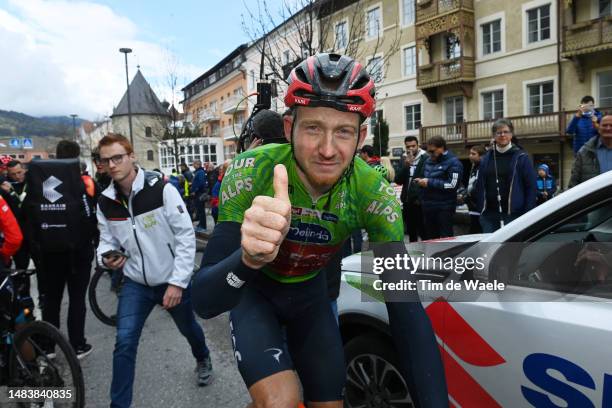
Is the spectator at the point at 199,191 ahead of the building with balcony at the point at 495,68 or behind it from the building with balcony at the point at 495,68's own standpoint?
ahead

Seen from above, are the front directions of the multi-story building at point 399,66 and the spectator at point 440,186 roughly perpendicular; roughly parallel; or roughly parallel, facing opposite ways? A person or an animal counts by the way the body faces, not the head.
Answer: roughly parallel

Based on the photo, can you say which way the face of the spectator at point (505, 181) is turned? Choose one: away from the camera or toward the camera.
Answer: toward the camera

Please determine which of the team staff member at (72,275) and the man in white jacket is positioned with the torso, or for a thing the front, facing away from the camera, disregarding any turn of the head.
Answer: the team staff member

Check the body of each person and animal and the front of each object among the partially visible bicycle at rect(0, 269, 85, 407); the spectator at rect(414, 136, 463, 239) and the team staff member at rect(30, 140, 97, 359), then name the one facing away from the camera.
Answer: the team staff member at rect(30, 140, 97, 359)

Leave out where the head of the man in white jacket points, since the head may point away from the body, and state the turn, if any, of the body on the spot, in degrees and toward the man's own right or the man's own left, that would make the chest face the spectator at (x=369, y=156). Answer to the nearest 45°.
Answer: approximately 180°

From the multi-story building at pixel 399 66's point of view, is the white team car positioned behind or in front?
in front

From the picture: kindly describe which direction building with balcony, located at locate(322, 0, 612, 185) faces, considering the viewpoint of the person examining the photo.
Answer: facing the viewer and to the left of the viewer

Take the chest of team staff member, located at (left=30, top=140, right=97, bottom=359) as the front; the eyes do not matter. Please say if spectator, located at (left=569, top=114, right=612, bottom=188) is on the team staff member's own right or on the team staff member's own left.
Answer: on the team staff member's own right

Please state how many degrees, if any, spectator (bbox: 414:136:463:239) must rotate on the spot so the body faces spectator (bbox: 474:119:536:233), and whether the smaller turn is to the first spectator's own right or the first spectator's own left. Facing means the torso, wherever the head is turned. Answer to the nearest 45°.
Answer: approximately 90° to the first spectator's own left

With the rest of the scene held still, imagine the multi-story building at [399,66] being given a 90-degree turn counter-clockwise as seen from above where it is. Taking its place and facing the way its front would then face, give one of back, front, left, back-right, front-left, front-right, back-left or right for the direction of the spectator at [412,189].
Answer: front-right

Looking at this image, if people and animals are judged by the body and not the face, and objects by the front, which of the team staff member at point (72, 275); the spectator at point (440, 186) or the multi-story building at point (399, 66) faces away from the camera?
the team staff member at point (72, 275)

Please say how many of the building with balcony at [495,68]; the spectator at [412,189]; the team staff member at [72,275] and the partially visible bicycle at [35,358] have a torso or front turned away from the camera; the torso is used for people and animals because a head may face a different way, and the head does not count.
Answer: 1

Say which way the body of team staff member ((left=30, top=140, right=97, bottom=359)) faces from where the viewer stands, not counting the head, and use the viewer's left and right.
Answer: facing away from the viewer

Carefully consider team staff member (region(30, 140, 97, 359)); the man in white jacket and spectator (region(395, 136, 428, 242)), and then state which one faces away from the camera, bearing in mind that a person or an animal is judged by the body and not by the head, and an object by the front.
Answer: team staff member (region(30, 140, 97, 359))

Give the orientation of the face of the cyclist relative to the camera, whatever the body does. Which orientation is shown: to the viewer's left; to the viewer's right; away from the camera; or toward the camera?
toward the camera

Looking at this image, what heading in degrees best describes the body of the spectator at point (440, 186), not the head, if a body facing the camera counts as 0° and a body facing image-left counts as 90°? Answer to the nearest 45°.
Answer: approximately 45°
